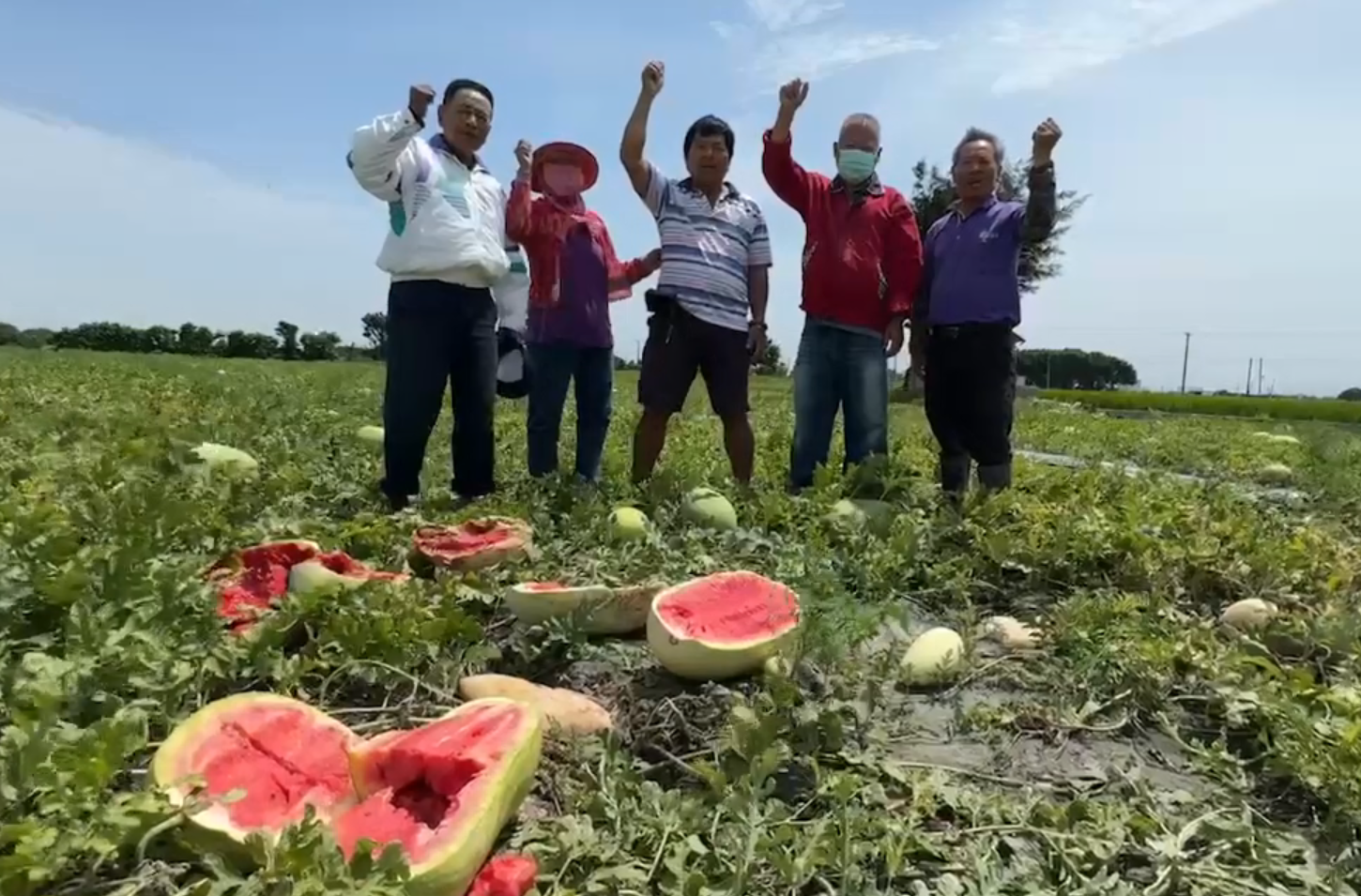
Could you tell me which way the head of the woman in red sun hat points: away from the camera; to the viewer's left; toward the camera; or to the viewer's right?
toward the camera

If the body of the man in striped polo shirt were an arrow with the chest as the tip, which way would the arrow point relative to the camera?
toward the camera

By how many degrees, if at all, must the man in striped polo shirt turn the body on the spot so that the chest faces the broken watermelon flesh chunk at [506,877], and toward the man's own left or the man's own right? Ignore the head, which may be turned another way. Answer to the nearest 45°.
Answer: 0° — they already face it

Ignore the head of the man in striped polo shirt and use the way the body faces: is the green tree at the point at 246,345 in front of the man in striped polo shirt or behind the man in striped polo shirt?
behind

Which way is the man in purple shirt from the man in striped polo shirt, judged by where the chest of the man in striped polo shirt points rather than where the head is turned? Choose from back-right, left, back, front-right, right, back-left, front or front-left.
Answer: left

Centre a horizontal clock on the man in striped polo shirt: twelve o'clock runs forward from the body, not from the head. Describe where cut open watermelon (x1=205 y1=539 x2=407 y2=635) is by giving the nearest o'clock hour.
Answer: The cut open watermelon is roughly at 1 o'clock from the man in striped polo shirt.

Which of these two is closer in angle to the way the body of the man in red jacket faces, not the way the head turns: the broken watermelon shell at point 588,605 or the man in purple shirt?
the broken watermelon shell

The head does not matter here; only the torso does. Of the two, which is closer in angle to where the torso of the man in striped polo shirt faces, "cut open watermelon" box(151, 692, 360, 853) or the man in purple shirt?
the cut open watermelon

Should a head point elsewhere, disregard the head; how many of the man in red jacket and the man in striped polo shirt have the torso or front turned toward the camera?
2

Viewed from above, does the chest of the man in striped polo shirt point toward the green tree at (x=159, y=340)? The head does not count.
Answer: no

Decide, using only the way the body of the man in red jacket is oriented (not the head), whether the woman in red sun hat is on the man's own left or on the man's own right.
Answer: on the man's own right

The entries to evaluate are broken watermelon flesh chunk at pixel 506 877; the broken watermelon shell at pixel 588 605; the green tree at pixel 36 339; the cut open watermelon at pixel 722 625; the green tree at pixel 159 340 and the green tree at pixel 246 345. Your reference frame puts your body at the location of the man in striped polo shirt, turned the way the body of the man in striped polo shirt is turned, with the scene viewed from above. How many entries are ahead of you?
3

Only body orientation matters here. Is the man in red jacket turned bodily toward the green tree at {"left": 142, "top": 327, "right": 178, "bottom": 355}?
no

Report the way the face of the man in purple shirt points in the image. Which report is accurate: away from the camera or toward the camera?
toward the camera

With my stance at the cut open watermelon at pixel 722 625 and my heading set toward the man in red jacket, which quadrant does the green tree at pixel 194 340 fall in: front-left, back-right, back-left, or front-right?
front-left

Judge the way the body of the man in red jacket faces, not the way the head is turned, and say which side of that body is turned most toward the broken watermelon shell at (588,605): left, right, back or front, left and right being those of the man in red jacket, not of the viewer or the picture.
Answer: front

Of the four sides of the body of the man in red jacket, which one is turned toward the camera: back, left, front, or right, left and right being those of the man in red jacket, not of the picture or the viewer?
front

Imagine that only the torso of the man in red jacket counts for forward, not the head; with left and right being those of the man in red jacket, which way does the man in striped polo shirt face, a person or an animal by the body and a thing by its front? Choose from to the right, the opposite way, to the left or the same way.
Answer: the same way

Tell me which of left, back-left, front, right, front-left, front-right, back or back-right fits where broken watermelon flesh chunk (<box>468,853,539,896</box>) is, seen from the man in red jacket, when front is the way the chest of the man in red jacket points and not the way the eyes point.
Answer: front
